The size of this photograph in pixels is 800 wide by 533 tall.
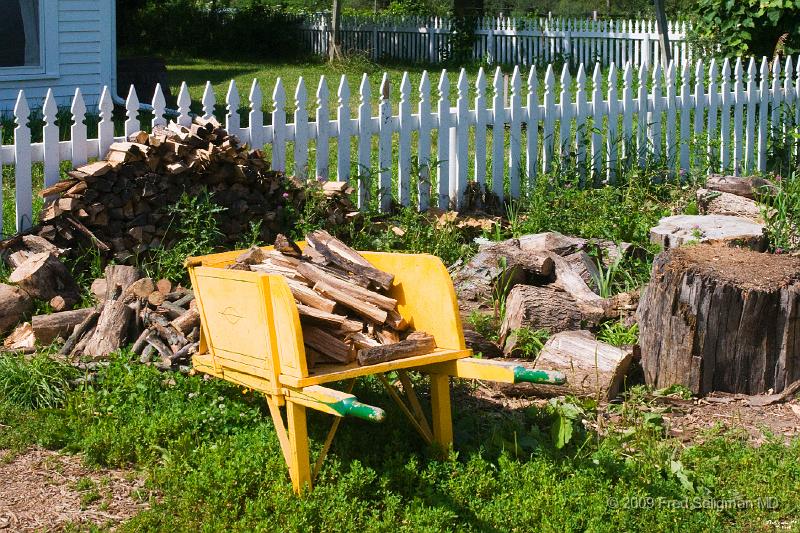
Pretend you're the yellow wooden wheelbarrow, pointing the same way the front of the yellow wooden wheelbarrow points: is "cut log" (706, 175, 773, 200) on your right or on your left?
on your right

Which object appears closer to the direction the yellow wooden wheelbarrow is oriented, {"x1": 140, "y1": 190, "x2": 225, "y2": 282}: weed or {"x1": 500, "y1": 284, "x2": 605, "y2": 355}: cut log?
the weed

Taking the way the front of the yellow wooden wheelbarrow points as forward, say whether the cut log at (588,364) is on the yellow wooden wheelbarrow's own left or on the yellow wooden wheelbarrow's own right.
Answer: on the yellow wooden wheelbarrow's own right

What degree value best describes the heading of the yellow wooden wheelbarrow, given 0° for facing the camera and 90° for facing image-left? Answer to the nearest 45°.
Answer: approximately 135°

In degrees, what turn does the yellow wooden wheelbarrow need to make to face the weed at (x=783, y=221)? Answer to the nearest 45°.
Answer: approximately 90° to its right

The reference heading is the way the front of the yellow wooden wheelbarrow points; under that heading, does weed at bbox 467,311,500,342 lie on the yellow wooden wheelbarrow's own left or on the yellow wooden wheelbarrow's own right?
on the yellow wooden wheelbarrow's own right

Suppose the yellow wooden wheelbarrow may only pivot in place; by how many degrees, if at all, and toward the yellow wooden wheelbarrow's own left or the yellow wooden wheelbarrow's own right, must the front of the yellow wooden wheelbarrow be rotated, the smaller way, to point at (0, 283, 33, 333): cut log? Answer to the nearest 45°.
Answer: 0° — it already faces it

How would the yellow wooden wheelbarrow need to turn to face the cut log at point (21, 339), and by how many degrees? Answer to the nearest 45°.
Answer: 0° — it already faces it
